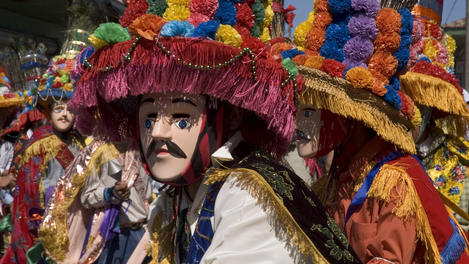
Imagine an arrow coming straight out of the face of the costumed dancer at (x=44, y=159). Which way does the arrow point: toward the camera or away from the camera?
toward the camera

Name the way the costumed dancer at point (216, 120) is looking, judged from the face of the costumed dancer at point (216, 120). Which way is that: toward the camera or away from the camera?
toward the camera

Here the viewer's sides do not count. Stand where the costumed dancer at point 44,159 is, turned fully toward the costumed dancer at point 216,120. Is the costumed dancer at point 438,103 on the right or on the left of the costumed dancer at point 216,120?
left

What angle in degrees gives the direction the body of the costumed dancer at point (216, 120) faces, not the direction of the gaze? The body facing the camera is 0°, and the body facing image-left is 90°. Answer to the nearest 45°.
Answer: approximately 45°

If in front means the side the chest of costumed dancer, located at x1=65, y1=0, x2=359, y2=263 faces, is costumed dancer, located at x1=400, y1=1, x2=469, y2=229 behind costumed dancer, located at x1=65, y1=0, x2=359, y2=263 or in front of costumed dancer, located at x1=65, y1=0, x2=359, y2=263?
behind

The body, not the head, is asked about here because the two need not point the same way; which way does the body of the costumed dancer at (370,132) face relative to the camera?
to the viewer's left

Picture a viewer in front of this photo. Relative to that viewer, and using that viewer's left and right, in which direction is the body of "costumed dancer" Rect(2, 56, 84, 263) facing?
facing the viewer and to the right of the viewer
